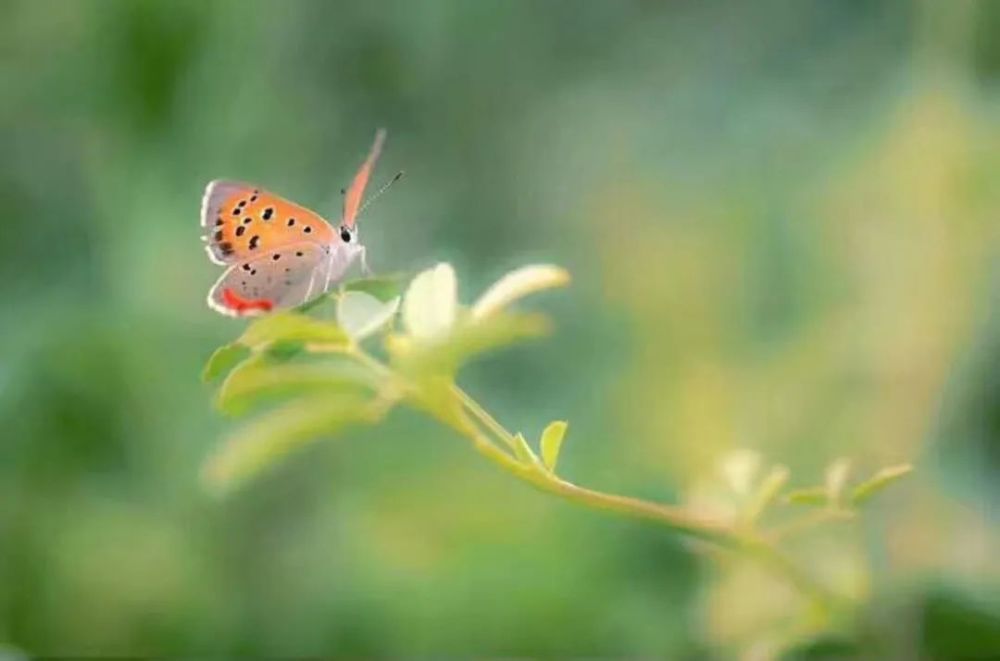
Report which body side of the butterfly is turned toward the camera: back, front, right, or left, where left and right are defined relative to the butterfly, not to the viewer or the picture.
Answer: right
